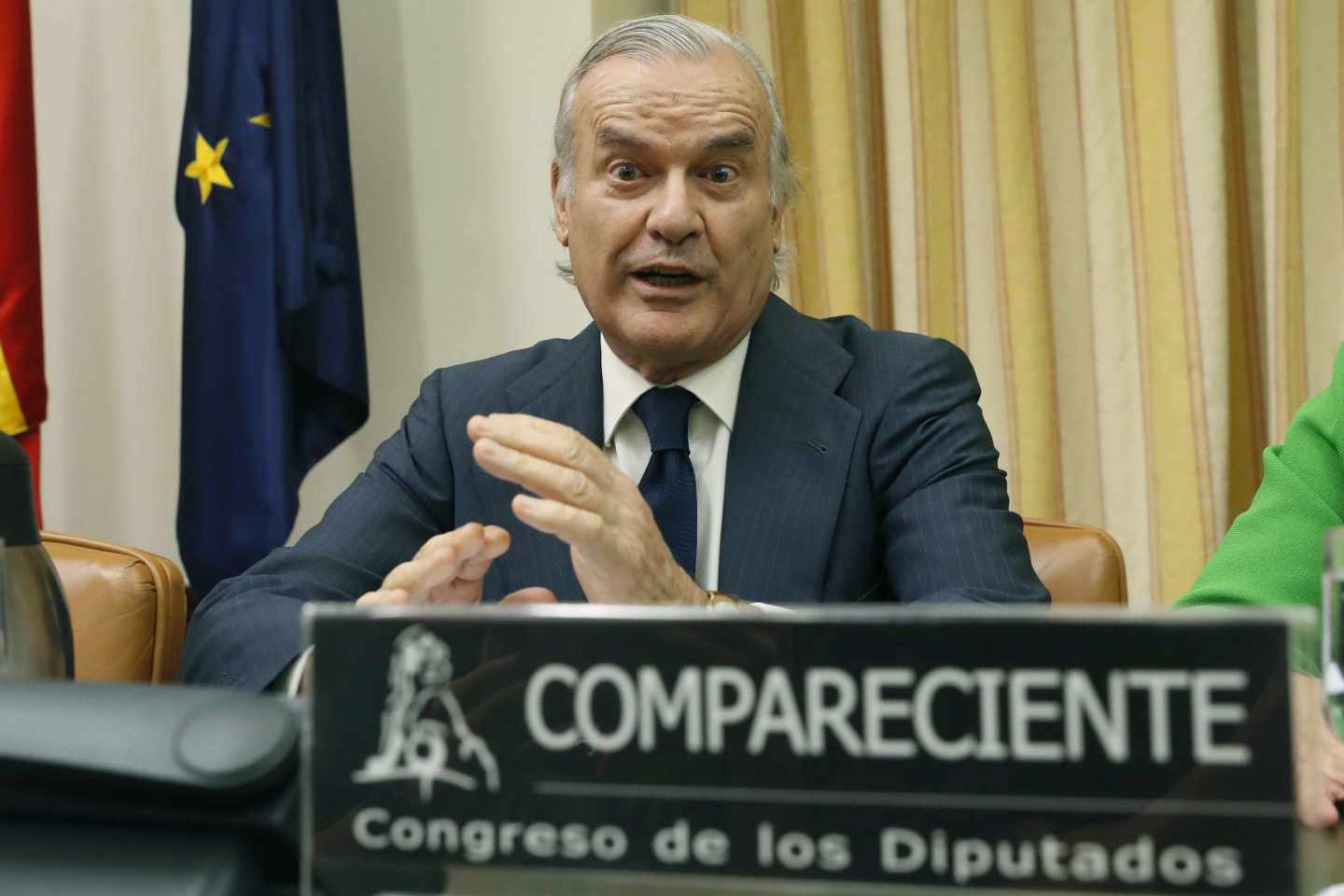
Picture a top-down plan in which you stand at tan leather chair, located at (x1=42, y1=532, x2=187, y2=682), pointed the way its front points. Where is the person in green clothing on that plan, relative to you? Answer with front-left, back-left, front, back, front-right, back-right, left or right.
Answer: left

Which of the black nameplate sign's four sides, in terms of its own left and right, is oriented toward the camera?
front

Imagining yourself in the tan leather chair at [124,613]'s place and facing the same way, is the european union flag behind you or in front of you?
behind

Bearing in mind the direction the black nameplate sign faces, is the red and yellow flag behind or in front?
behind

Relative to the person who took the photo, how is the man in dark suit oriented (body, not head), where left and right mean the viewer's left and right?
facing the viewer

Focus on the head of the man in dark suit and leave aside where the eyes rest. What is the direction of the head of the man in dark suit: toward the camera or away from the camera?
toward the camera

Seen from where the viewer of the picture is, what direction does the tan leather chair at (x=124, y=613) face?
facing the viewer and to the left of the viewer

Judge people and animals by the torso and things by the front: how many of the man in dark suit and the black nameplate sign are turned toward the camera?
2

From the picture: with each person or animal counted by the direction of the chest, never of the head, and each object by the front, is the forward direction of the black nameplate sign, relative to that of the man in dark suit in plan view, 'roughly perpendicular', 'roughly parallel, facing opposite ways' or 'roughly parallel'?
roughly parallel

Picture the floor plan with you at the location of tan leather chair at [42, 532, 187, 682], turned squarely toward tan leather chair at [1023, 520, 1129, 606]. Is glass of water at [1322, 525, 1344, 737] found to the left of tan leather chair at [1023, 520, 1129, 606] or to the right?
right

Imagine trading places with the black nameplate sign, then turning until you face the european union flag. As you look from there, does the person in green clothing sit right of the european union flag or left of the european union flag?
right
